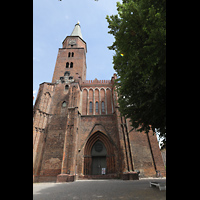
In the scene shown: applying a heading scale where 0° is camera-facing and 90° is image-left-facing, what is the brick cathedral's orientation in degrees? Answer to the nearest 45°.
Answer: approximately 0°

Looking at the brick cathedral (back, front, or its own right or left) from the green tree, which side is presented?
front
